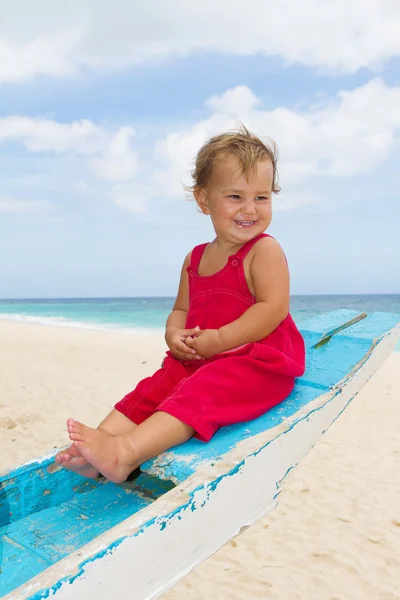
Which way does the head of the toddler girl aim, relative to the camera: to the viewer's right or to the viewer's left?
to the viewer's right

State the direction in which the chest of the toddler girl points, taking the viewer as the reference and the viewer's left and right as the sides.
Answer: facing the viewer and to the left of the viewer

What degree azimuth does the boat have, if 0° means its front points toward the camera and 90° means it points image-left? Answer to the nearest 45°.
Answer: approximately 225°
